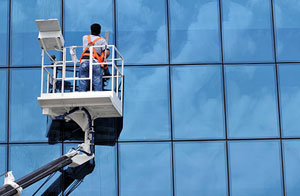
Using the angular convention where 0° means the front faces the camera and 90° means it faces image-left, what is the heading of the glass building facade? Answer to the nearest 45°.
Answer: approximately 0°
